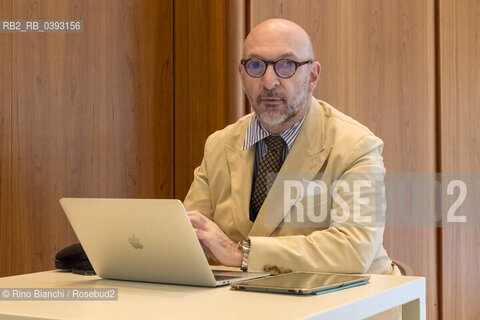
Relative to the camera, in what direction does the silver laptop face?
facing away from the viewer and to the right of the viewer

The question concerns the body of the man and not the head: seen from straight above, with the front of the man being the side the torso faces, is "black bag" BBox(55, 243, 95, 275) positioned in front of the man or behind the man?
in front

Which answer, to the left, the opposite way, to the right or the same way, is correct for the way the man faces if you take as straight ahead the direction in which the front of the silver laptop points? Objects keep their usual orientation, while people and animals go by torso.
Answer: the opposite way

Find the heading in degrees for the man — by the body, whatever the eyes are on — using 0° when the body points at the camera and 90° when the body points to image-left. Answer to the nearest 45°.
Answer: approximately 45°

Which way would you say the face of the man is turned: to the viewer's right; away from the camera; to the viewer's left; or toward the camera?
toward the camera

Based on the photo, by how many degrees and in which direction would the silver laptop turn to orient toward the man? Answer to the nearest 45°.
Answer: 0° — it already faces them

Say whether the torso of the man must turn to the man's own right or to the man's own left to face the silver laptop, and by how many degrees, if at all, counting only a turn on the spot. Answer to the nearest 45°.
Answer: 0° — they already face it
